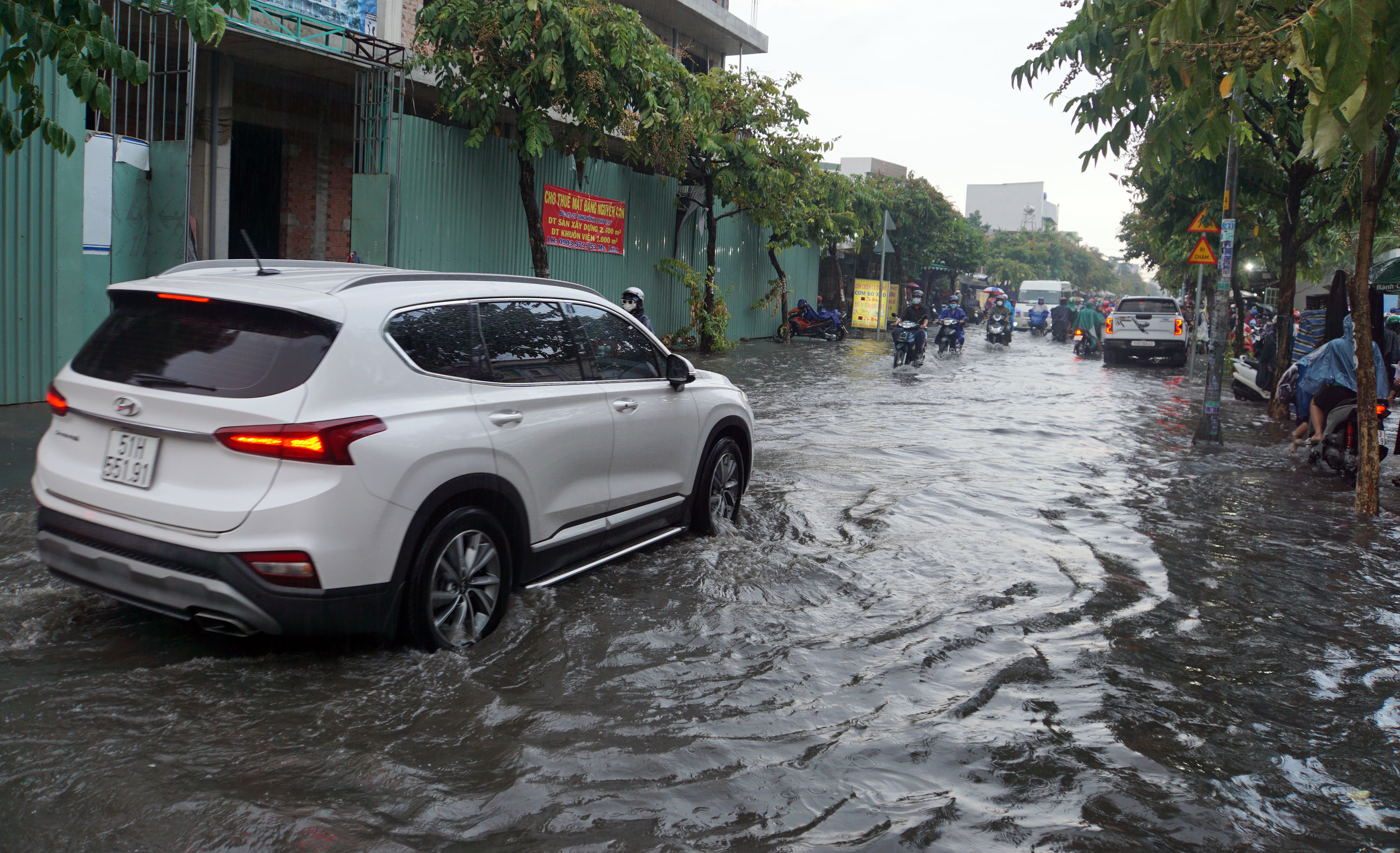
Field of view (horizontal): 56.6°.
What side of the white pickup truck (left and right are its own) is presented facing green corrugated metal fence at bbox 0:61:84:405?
back

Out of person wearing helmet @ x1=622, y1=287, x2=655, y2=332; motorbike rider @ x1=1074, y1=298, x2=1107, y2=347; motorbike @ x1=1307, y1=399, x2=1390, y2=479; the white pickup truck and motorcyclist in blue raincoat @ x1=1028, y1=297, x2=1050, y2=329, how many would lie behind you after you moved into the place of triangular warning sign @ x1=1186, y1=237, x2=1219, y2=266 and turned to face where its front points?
3

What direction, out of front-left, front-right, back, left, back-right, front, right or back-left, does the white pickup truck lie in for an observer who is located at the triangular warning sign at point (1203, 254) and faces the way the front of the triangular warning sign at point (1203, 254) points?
back

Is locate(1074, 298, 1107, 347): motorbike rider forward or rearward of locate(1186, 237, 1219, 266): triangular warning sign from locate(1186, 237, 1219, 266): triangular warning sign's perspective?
rearward

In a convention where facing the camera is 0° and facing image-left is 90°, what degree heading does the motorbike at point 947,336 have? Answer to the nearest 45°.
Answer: approximately 0°

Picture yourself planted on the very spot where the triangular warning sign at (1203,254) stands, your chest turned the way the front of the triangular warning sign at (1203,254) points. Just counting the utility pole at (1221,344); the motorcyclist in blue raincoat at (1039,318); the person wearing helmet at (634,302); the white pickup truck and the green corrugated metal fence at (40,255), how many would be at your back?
2

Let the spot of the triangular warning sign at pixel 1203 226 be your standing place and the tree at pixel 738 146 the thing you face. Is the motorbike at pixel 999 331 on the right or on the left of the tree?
right

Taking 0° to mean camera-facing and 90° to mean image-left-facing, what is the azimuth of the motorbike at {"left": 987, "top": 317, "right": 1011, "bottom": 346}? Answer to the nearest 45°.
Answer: approximately 0°

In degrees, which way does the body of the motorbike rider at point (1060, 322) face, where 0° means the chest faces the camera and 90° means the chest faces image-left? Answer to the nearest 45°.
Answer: approximately 180°

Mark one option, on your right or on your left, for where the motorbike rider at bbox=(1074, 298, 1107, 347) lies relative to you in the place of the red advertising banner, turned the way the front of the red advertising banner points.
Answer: on your left

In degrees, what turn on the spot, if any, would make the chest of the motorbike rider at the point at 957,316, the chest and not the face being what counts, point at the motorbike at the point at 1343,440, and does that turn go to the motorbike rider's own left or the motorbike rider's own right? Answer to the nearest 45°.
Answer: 0° — they already face it

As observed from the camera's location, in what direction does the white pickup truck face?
facing away from the viewer

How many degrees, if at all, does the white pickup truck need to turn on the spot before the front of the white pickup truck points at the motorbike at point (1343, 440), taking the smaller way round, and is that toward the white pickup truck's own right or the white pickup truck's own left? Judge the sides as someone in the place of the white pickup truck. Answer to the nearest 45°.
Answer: approximately 180°
